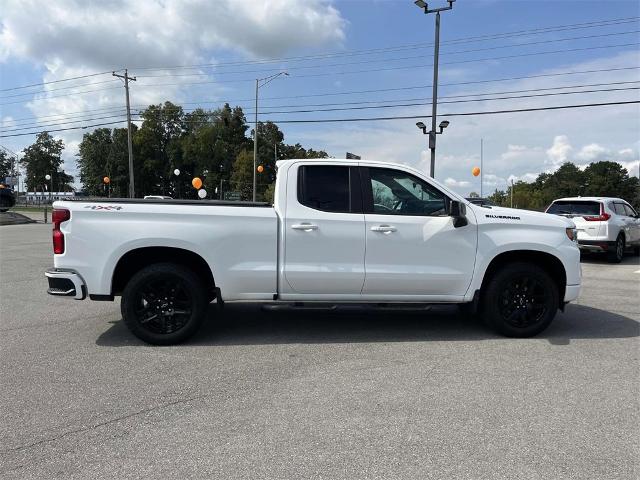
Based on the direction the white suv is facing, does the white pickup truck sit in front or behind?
behind

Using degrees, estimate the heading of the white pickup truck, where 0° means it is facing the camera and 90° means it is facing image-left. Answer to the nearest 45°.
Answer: approximately 270°

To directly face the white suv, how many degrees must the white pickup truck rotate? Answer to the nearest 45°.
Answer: approximately 45° to its left

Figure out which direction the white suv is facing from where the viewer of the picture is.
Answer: facing away from the viewer and to the right of the viewer

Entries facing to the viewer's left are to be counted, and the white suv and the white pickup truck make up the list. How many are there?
0
